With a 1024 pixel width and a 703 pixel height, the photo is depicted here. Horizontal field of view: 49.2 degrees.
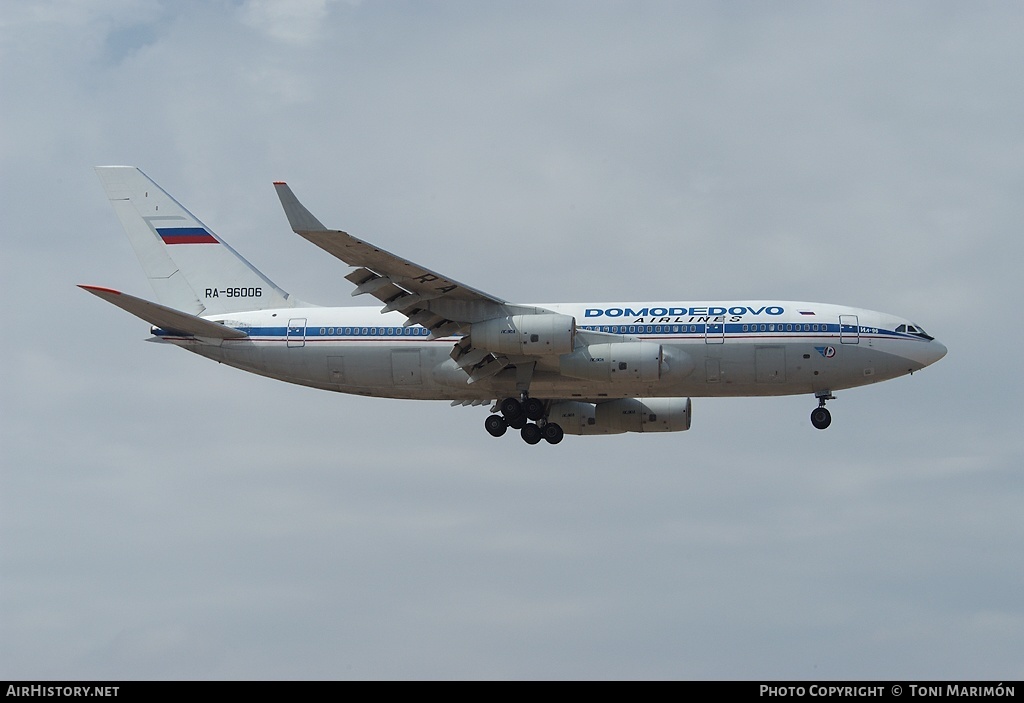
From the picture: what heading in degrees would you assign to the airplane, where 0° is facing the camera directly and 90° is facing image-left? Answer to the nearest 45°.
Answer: approximately 270°
